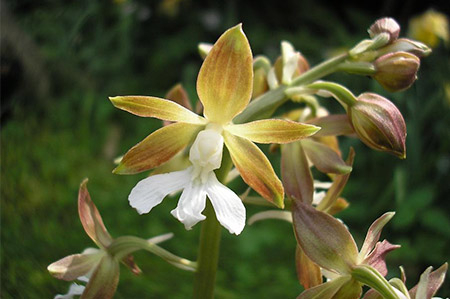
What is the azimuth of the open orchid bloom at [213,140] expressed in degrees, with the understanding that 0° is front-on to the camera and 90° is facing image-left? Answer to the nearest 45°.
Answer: approximately 0°
